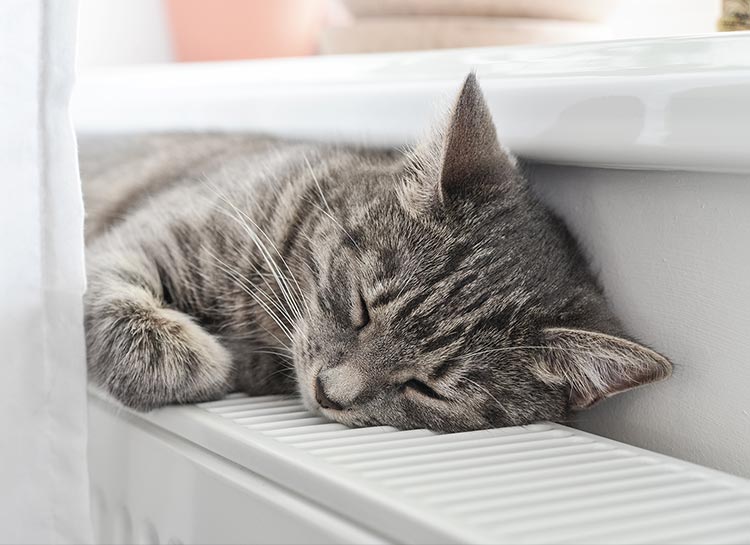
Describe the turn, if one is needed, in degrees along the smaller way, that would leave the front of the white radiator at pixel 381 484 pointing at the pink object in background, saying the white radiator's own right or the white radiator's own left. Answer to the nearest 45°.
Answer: approximately 135° to the white radiator's own right

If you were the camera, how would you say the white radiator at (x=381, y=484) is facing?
facing the viewer and to the left of the viewer
